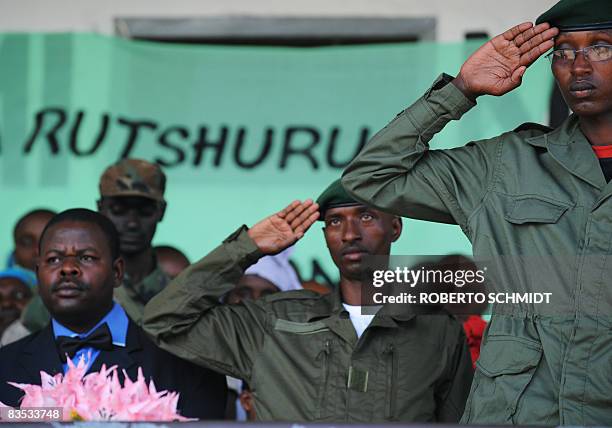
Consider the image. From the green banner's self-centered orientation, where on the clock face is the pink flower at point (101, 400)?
The pink flower is roughly at 12 o'clock from the green banner.

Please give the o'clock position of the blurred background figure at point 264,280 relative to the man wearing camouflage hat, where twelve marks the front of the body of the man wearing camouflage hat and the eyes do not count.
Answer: The blurred background figure is roughly at 9 o'clock from the man wearing camouflage hat.

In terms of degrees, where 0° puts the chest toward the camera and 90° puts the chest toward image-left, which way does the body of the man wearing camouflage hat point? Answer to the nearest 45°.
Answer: approximately 0°

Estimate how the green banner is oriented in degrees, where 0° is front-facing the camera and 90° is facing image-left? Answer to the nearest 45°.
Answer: approximately 0°

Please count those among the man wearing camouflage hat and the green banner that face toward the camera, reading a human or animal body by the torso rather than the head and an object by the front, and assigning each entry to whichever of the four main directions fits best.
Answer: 2

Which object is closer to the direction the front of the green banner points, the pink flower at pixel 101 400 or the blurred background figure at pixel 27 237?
the pink flower

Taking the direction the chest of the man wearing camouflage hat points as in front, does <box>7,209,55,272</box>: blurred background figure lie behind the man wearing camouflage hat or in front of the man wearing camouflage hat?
behind
